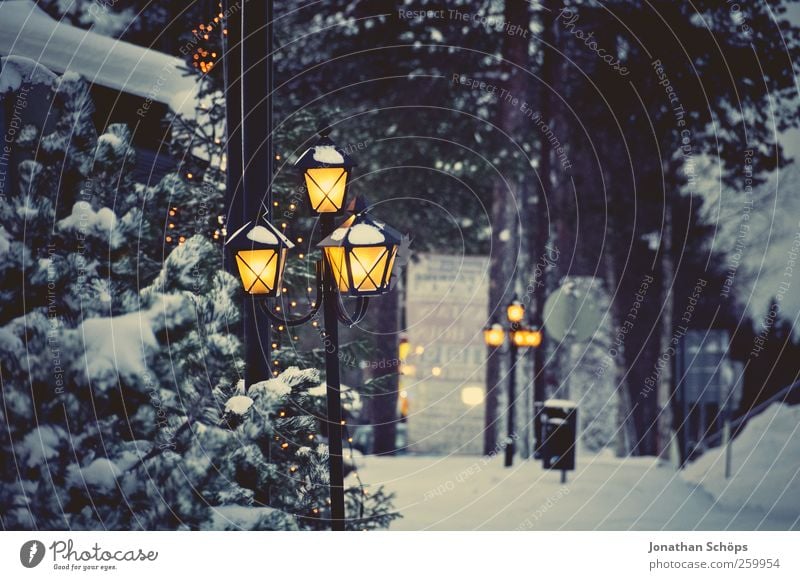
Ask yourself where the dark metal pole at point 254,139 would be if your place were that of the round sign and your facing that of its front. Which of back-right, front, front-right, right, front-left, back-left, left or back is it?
back

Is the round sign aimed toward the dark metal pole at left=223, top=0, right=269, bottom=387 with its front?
no

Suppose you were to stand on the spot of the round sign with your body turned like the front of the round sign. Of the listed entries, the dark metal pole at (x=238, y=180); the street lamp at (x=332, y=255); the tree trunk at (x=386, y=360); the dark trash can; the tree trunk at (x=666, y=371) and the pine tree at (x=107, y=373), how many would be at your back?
4

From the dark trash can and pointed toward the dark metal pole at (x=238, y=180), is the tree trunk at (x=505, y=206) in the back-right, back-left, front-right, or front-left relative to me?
back-right

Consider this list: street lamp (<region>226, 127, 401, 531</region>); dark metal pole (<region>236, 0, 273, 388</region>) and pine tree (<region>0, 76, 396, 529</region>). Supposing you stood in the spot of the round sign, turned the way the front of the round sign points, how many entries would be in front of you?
0

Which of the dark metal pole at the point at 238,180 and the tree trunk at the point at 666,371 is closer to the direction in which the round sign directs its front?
the tree trunk

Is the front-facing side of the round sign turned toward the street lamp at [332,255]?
no

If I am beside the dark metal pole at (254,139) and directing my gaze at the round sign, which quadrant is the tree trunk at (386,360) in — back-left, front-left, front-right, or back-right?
front-left

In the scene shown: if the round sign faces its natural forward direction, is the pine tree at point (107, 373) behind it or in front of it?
behind

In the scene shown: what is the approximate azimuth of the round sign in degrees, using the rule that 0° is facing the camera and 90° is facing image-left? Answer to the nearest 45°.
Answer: approximately 180°
